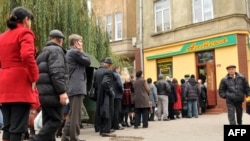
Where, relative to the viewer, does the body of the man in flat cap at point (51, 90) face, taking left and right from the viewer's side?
facing away from the viewer and to the right of the viewer

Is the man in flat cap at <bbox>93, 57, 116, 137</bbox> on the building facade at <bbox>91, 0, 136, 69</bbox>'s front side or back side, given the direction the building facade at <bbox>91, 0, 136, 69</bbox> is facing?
on the front side

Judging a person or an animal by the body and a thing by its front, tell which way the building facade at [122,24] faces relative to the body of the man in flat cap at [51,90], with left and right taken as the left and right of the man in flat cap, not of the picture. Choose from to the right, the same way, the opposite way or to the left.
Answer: the opposite way

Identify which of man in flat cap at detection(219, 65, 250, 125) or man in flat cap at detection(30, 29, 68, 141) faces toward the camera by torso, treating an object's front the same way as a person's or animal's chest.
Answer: man in flat cap at detection(219, 65, 250, 125)

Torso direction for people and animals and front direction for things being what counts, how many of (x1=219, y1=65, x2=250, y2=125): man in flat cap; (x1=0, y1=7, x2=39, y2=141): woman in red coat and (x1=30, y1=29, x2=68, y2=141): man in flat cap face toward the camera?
1

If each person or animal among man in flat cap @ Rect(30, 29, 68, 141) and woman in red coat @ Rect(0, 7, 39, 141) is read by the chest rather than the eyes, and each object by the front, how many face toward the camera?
0

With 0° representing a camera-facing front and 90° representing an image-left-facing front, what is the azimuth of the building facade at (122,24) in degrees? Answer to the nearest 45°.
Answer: approximately 45°

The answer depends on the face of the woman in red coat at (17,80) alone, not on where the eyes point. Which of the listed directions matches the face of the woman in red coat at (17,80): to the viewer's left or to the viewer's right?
to the viewer's right

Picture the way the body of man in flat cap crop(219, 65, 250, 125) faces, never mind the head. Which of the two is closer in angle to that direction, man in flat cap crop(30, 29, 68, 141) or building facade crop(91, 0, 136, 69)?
the man in flat cap

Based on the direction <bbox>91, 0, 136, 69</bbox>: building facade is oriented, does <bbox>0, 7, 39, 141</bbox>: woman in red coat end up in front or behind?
in front

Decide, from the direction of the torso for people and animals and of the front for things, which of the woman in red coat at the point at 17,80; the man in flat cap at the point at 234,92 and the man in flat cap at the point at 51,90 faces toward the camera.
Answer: the man in flat cap at the point at 234,92

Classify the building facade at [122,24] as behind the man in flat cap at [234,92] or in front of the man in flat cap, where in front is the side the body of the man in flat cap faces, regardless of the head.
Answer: behind

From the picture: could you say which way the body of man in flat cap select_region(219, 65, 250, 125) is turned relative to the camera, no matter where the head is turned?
toward the camera

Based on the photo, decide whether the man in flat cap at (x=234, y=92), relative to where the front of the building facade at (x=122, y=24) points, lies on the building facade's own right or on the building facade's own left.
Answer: on the building facade's own left

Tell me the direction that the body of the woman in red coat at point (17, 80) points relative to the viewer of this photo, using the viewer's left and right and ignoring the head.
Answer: facing away from the viewer and to the right of the viewer

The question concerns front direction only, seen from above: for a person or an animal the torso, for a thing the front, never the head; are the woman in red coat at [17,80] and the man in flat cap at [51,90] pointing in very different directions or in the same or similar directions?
same or similar directions
